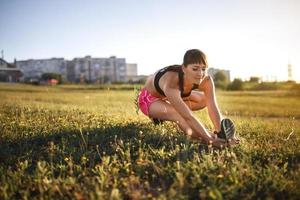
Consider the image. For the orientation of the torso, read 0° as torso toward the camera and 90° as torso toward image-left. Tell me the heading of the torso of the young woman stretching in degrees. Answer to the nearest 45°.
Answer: approximately 315°

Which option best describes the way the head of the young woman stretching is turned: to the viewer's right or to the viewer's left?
to the viewer's right
